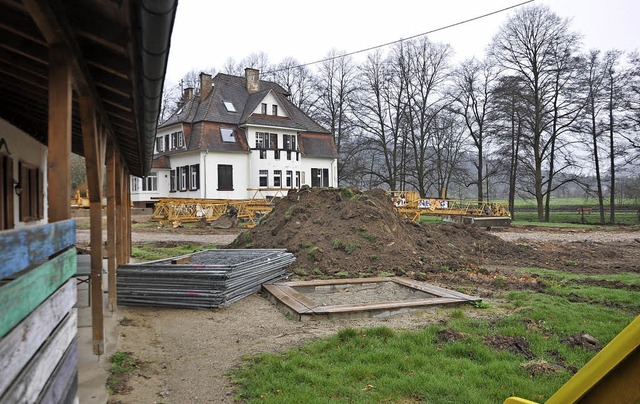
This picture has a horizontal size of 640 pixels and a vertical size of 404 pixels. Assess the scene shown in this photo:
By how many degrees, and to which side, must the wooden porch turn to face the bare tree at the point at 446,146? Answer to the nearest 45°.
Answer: approximately 45° to its left

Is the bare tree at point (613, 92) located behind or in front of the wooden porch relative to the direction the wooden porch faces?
in front

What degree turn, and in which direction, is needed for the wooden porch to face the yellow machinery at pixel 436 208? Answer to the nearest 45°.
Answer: approximately 45° to its left

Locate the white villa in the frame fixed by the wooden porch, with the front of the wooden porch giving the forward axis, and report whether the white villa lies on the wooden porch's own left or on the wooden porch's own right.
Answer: on the wooden porch's own left

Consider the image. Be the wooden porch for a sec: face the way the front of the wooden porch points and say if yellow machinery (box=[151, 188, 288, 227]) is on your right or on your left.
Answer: on your left

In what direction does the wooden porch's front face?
to the viewer's right

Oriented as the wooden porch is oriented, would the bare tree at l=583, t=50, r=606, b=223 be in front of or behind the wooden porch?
in front
